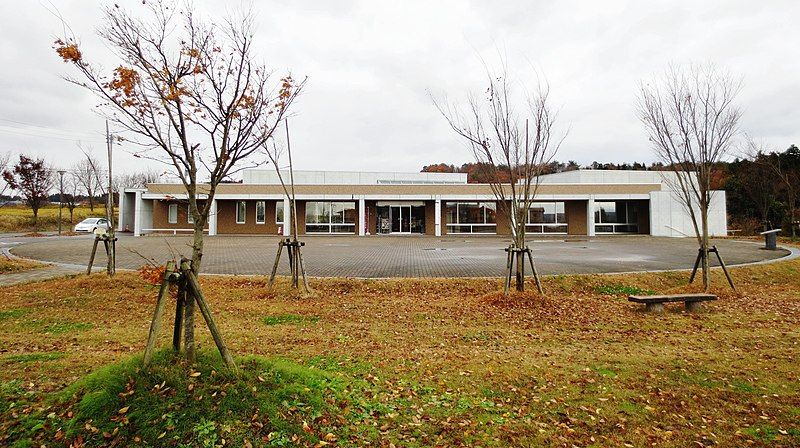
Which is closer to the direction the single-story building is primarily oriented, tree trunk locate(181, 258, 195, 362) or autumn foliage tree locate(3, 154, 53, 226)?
the tree trunk

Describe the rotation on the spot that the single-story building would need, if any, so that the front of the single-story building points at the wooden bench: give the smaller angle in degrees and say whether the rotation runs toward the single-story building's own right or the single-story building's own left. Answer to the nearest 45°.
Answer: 0° — it already faces it

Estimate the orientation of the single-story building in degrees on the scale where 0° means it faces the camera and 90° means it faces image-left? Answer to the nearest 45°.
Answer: approximately 0°

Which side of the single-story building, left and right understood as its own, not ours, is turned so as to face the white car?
right

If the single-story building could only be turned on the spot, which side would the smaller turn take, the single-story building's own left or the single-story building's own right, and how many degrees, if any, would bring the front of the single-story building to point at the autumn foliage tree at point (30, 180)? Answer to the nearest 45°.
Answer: approximately 90° to the single-story building's own right

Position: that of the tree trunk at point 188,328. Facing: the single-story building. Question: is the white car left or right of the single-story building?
left

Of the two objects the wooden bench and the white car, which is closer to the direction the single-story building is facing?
the wooden bench
